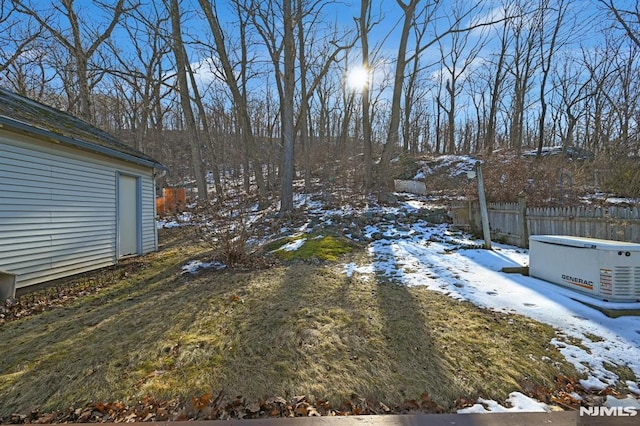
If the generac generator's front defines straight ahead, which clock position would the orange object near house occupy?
The orange object near house is roughly at 2 o'clock from the generac generator.

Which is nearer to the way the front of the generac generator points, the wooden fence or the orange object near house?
the orange object near house

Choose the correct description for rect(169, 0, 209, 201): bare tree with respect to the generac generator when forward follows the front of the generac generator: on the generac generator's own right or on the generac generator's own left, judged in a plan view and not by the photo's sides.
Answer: on the generac generator's own right

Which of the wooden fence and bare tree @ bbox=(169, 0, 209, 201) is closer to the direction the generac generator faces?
the bare tree

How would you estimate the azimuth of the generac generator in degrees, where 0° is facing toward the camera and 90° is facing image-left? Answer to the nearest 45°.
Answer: approximately 45°
